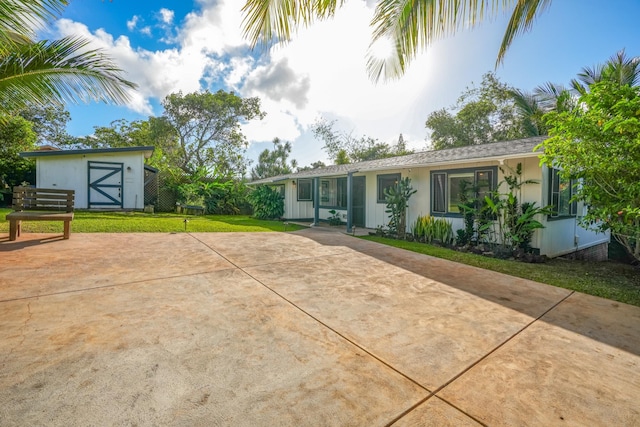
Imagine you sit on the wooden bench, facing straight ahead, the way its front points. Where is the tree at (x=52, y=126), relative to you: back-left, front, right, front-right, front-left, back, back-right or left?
back

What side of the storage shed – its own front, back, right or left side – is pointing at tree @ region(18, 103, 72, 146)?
back

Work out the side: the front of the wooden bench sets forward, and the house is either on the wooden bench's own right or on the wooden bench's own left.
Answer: on the wooden bench's own left

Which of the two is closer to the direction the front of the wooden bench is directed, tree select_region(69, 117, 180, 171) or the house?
the house

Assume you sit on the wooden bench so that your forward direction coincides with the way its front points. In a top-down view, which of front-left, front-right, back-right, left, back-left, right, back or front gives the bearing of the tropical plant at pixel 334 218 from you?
left

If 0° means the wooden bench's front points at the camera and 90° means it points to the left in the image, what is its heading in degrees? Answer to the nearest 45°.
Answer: approximately 0°

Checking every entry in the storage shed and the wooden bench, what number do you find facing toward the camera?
2

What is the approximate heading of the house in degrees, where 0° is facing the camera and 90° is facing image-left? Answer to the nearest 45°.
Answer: approximately 45°

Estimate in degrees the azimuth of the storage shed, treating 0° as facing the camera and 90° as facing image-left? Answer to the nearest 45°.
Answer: approximately 0°
